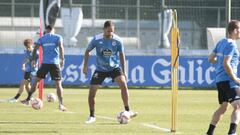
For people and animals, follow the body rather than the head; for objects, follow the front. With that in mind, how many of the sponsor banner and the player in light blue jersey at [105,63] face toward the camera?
2

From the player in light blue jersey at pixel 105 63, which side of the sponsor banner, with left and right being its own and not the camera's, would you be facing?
front

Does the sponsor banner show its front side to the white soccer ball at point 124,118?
yes

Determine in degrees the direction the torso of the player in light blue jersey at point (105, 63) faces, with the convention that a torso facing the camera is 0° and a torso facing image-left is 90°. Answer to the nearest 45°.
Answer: approximately 0°

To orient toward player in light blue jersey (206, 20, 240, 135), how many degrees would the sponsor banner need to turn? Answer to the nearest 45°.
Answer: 0° — it already faces them

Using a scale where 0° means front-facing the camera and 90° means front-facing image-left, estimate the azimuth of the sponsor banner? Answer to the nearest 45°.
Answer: approximately 0°

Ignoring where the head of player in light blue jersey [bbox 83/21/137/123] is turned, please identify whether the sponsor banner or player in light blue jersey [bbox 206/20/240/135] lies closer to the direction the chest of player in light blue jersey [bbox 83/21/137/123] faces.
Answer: the player in light blue jersey

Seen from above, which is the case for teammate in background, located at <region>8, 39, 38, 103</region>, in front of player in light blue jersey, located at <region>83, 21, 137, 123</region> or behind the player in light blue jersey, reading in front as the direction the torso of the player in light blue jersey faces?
behind
